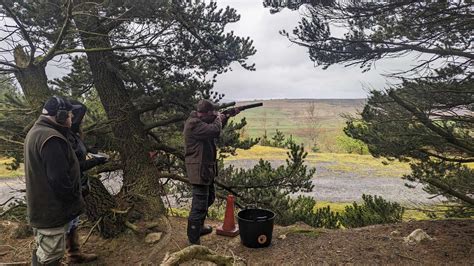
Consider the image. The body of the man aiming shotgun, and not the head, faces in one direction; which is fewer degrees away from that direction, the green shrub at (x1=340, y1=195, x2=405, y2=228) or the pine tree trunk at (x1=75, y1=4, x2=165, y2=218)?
the green shrub

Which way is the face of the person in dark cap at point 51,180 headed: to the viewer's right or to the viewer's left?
to the viewer's right

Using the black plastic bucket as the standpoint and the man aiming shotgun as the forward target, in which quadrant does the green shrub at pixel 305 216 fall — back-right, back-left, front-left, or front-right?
back-right

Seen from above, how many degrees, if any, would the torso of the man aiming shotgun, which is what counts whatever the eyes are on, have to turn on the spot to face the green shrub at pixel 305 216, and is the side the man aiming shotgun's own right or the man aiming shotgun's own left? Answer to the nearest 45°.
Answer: approximately 45° to the man aiming shotgun's own left

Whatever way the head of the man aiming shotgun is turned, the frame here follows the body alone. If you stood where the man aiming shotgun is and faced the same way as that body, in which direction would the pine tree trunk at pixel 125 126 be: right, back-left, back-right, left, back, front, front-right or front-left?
back-left

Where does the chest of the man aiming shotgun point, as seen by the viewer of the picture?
to the viewer's right

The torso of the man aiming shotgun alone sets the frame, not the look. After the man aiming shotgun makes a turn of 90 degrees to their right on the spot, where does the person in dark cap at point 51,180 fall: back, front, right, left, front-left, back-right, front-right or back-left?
front-right
